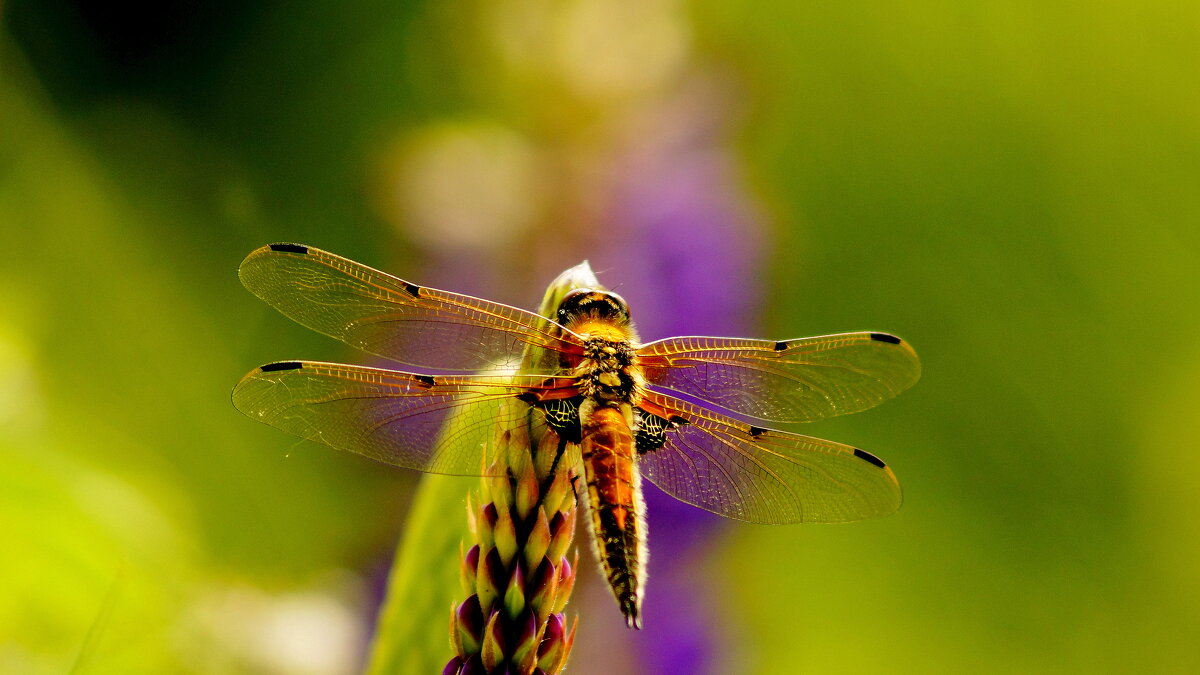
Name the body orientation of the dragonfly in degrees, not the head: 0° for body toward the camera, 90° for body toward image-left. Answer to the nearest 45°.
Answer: approximately 180°
